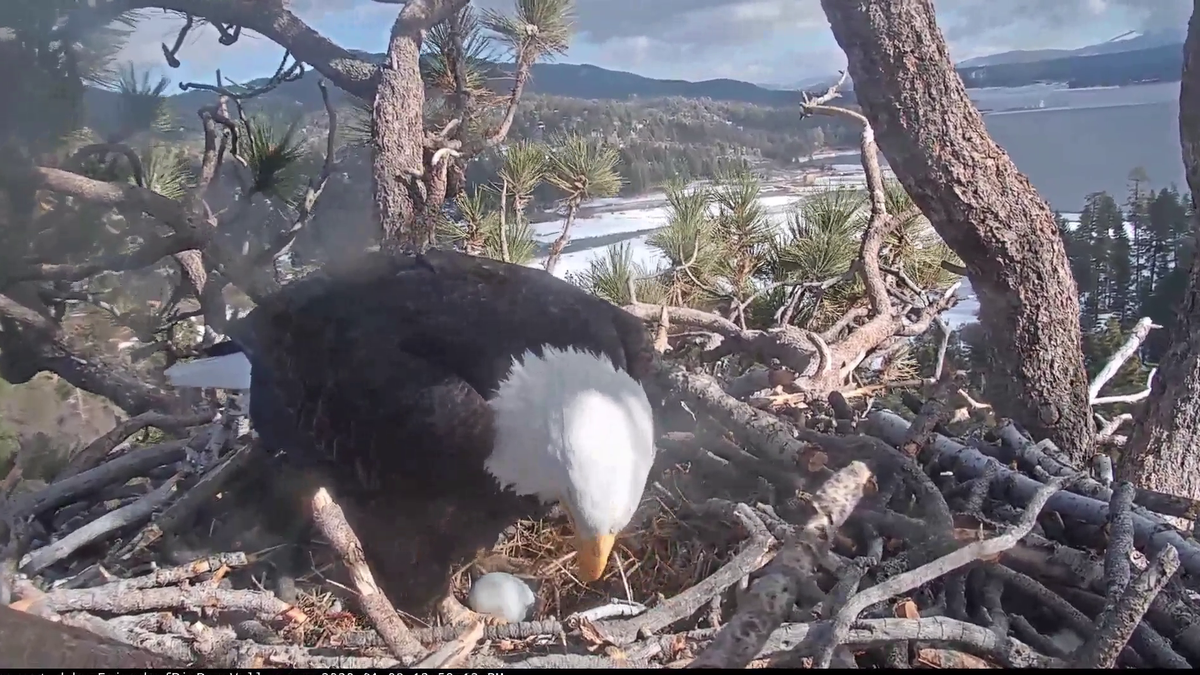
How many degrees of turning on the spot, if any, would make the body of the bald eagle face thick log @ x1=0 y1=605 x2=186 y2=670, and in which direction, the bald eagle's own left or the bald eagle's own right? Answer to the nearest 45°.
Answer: approximately 90° to the bald eagle's own right

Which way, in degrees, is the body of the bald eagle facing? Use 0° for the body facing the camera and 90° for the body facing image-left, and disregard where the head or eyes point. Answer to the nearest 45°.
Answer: approximately 315°

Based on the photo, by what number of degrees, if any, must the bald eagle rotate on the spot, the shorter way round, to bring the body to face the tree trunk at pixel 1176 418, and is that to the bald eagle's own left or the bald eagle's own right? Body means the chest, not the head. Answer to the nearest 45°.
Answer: approximately 45° to the bald eagle's own left

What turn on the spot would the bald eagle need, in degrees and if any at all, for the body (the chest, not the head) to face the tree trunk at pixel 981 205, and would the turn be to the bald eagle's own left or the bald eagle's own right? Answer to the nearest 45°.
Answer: approximately 45° to the bald eagle's own left
